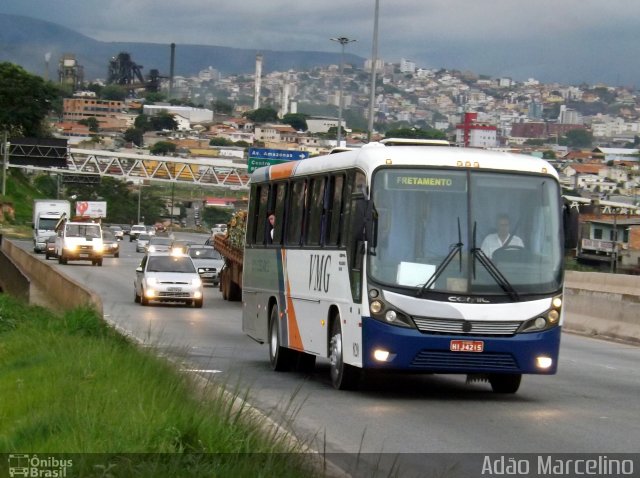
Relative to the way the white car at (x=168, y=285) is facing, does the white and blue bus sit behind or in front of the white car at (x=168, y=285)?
in front

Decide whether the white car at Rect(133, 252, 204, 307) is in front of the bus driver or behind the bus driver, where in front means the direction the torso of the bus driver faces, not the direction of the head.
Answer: behind

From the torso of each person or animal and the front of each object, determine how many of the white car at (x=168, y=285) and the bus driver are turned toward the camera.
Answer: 2

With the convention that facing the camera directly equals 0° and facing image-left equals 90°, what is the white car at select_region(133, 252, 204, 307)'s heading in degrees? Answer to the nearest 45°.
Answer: approximately 0°

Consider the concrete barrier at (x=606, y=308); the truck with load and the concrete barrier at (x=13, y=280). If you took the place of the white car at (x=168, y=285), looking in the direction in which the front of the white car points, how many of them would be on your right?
1

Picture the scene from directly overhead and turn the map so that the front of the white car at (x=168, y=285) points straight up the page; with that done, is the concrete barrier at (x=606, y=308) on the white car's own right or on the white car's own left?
on the white car's own left

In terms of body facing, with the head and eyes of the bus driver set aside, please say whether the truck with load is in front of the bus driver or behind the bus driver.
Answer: behind

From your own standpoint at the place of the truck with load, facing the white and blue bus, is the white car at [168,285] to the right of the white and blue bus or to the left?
right

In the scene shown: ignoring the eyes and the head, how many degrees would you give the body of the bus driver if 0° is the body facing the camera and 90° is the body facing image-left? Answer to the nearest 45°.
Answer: approximately 0°

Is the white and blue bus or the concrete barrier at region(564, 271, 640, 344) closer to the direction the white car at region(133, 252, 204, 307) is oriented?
the white and blue bus
